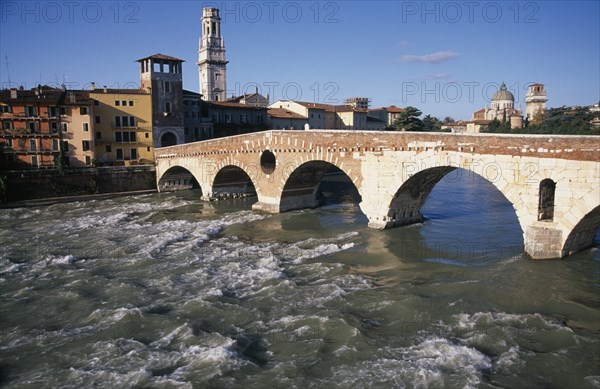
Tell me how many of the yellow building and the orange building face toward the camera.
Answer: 2

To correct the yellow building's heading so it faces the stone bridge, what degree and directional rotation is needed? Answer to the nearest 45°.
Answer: approximately 45° to its left

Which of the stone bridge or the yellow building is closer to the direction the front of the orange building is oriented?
the stone bridge

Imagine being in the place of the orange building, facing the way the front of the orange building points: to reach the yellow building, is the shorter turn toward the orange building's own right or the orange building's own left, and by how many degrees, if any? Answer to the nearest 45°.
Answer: approximately 90° to the orange building's own left

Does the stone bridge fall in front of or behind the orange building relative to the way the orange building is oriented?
in front

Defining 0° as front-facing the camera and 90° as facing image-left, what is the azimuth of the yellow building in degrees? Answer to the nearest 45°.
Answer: approximately 0°
